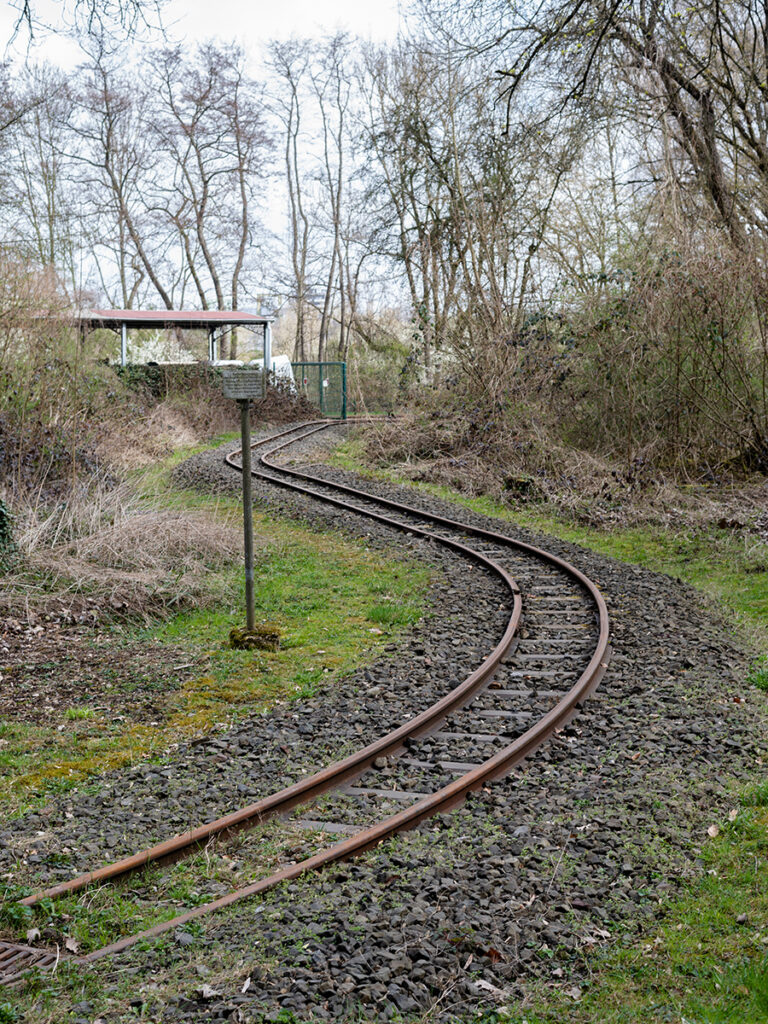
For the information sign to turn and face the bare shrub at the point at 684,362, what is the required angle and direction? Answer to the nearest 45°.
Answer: approximately 135° to its left

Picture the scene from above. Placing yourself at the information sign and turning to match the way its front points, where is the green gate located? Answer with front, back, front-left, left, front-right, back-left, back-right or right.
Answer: back

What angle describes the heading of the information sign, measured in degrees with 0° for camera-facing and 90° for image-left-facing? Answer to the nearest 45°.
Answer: approximately 0°
